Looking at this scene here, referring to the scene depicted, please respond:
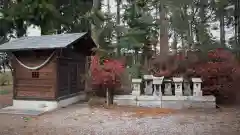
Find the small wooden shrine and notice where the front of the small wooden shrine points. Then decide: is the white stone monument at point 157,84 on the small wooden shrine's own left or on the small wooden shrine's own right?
on the small wooden shrine's own left

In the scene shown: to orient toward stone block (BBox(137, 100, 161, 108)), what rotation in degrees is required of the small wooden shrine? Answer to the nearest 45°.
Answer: approximately 135° to its left

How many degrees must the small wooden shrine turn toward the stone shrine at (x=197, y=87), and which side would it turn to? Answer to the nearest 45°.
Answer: approximately 135° to its left

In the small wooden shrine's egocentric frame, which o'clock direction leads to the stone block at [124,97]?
The stone block is roughly at 8 o'clock from the small wooden shrine.

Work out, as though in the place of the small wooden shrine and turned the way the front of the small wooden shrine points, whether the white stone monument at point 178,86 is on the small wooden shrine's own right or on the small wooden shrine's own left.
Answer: on the small wooden shrine's own left

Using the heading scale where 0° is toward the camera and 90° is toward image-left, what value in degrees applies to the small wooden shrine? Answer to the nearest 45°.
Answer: approximately 45°

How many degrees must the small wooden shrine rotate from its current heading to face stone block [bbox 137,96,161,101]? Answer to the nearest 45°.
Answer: approximately 135° to its left

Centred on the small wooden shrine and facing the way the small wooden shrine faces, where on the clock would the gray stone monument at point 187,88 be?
The gray stone monument is roughly at 8 o'clock from the small wooden shrine.

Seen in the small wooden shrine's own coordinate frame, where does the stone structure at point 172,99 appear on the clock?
The stone structure is roughly at 8 o'clock from the small wooden shrine.

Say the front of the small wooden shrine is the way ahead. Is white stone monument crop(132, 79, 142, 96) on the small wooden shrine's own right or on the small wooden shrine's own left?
on the small wooden shrine's own left

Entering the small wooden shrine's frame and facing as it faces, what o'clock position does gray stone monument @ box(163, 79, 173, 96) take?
The gray stone monument is roughly at 8 o'clock from the small wooden shrine.

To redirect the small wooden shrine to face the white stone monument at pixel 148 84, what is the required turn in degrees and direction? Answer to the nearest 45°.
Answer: approximately 135° to its left
